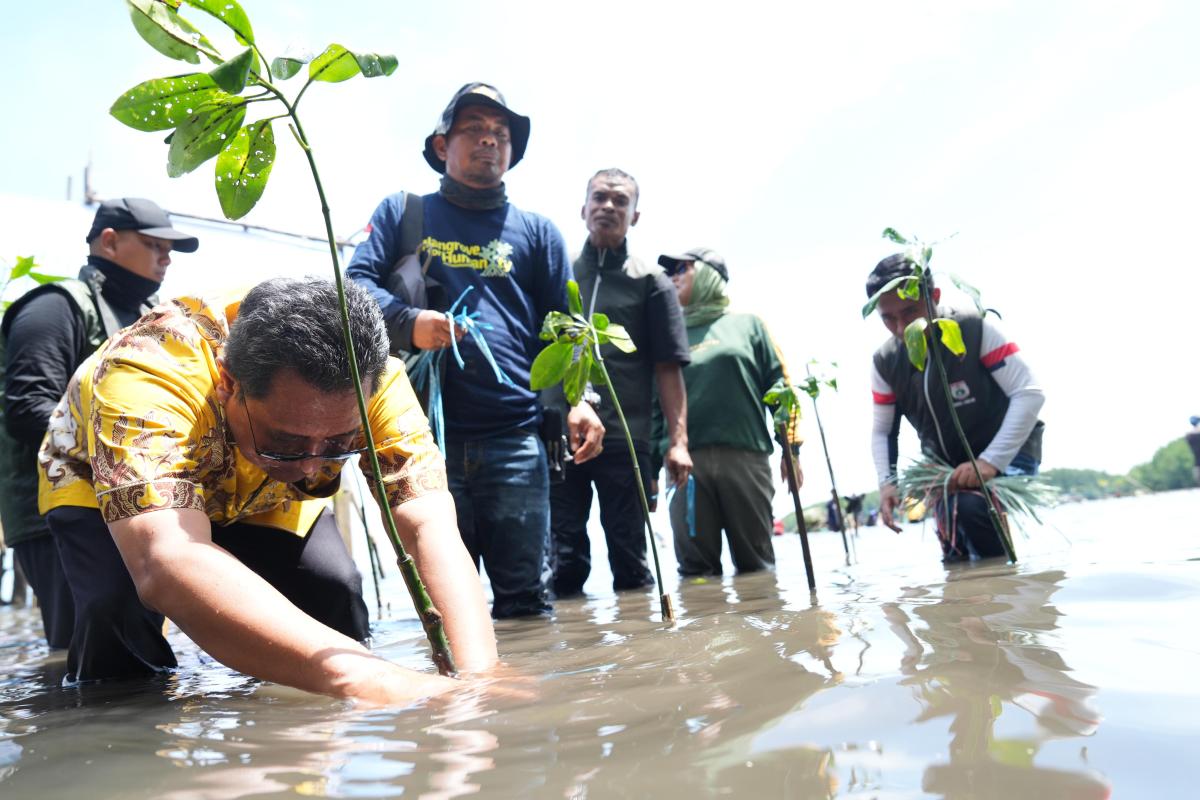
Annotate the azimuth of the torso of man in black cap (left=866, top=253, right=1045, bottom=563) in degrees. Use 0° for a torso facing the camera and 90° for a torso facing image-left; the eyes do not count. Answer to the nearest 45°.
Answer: approximately 45°

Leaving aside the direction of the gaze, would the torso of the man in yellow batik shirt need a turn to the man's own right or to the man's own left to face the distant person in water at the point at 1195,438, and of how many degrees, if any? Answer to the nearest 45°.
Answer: approximately 90° to the man's own left

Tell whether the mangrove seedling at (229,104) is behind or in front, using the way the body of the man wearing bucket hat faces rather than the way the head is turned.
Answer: in front

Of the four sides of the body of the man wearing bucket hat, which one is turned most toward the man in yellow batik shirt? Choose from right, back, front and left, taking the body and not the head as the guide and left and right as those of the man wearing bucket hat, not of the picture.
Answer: front

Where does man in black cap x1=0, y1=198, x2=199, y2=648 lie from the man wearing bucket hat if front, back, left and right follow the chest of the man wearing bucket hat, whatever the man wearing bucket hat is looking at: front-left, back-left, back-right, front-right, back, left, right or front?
right

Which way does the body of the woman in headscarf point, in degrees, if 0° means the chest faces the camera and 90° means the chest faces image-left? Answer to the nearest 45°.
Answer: approximately 45°

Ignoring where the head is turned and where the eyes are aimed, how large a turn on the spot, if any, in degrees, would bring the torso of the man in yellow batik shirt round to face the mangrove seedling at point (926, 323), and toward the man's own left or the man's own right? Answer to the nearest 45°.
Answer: approximately 45° to the man's own left

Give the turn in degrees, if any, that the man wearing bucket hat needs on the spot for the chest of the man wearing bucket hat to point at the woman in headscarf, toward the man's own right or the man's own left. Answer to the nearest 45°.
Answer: approximately 135° to the man's own left

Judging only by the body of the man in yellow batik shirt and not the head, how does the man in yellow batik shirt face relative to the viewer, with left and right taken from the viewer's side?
facing the viewer and to the right of the viewer

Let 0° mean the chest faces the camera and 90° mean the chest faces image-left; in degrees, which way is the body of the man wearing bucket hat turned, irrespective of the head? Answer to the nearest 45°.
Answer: approximately 0°

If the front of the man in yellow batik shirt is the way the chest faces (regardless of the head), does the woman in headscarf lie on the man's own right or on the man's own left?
on the man's own left

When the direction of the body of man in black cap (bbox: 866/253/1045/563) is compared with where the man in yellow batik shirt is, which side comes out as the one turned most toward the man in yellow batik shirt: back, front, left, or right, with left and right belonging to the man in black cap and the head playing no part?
front

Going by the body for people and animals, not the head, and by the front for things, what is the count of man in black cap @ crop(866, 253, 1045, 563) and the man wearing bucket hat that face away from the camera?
0
